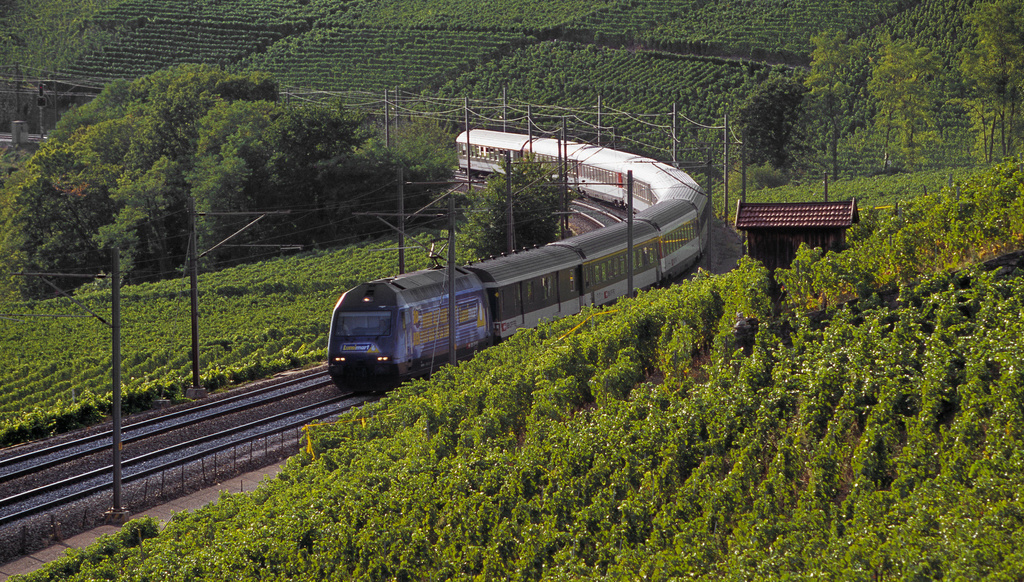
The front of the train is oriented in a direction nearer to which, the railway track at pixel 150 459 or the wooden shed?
the railway track

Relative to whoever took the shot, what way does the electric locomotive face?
facing the viewer and to the left of the viewer

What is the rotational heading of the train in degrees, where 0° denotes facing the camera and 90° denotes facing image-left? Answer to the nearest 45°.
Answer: approximately 45°

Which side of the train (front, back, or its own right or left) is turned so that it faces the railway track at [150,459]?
front

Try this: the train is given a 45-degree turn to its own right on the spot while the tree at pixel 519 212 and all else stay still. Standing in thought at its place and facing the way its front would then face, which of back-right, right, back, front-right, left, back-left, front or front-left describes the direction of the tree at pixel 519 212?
right

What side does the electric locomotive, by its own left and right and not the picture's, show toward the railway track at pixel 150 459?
front
